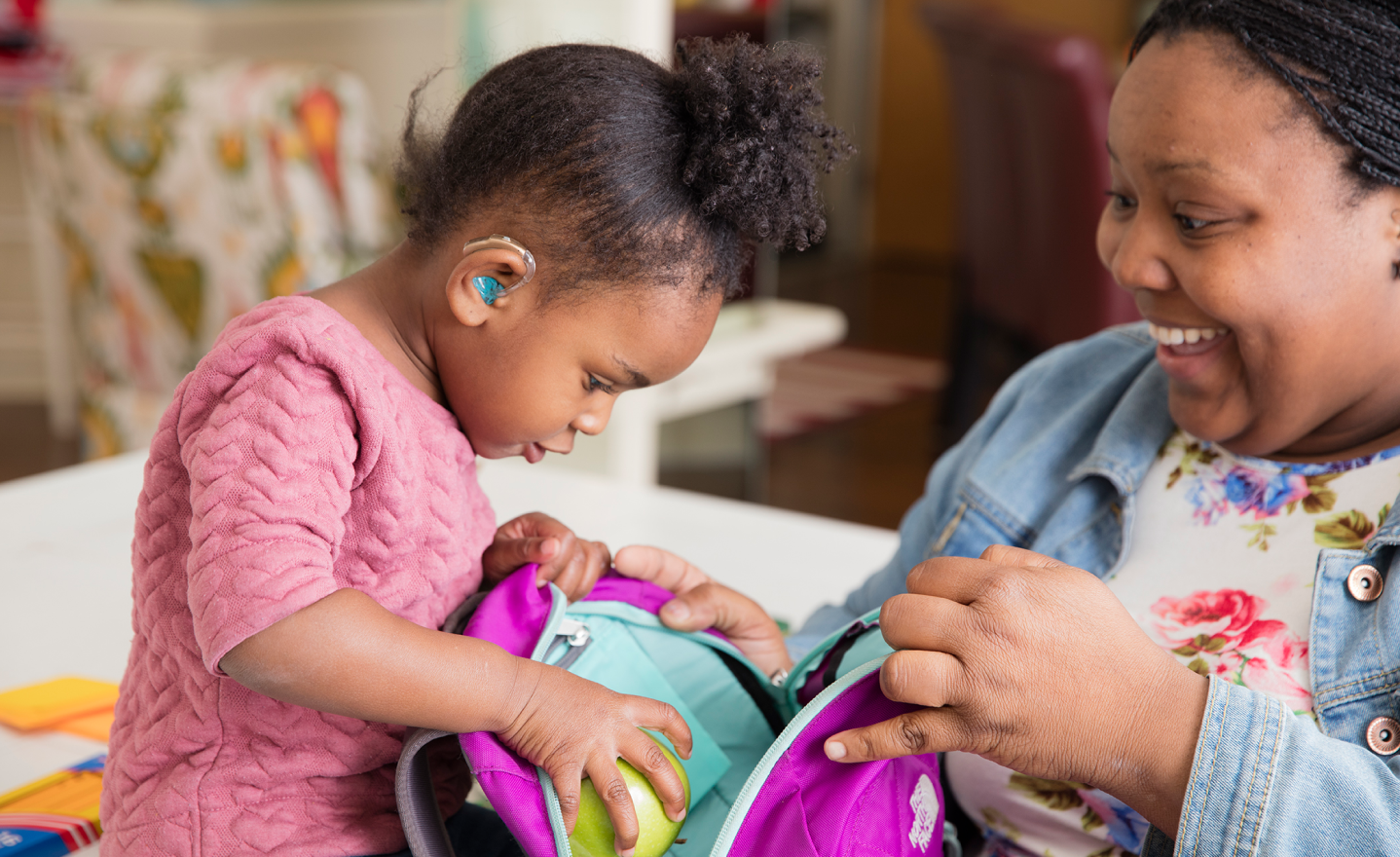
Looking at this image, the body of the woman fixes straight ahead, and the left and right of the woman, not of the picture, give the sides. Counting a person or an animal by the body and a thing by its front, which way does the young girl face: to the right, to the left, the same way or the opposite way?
the opposite way

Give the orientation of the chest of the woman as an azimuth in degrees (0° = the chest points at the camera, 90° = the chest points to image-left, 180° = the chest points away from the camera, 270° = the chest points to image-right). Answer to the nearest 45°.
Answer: approximately 45°

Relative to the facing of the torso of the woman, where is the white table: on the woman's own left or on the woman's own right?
on the woman's own right

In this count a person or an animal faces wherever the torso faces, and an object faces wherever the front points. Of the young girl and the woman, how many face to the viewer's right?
1

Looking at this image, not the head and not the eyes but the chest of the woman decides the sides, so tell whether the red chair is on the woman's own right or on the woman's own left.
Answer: on the woman's own right

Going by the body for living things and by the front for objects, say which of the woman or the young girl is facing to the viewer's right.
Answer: the young girl

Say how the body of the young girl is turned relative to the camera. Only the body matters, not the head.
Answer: to the viewer's right

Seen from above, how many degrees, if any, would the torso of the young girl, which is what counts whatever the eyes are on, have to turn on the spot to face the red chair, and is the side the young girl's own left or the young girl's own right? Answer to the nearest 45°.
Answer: approximately 45° to the young girl's own left
